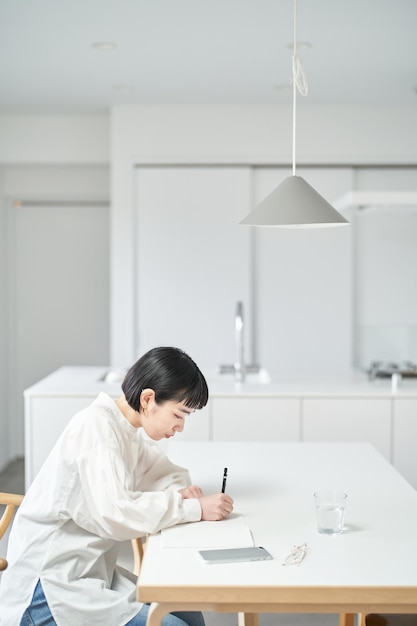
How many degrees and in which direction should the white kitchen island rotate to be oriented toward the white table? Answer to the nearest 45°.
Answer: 0° — it already faces it

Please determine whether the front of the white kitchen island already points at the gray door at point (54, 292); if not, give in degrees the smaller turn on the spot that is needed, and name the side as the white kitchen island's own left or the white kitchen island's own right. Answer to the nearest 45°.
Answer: approximately 135° to the white kitchen island's own right

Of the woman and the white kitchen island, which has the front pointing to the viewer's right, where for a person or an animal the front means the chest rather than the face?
the woman

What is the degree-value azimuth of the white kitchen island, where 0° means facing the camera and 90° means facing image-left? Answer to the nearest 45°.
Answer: approximately 0°

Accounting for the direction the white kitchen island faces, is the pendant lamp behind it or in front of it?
in front

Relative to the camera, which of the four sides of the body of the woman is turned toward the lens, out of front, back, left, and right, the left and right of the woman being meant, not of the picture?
right

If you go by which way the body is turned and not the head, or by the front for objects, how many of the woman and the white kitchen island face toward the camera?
1

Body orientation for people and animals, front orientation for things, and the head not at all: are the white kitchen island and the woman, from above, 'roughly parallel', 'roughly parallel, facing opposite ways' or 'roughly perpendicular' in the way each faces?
roughly perpendicular

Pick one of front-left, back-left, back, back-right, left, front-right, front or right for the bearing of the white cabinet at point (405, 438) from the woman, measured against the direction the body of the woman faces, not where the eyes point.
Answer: front-left
